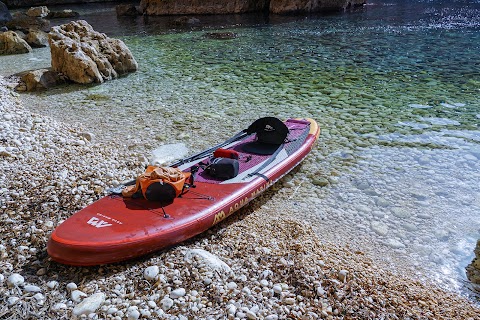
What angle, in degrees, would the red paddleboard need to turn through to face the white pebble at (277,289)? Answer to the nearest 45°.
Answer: approximately 90° to its left

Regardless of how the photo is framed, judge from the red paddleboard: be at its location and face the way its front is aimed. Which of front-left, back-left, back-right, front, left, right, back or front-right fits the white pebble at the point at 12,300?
front

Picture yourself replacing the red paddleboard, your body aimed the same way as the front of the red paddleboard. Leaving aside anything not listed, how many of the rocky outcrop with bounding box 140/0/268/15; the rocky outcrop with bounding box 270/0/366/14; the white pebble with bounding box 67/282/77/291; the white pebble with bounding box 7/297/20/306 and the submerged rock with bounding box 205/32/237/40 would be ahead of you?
2

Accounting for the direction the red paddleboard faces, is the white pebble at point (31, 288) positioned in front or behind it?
in front

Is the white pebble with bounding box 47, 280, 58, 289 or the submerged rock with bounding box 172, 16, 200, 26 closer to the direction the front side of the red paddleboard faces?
the white pebble

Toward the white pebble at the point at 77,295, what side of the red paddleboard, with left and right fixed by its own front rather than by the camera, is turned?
front

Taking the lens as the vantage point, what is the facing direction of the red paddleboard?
facing the viewer and to the left of the viewer

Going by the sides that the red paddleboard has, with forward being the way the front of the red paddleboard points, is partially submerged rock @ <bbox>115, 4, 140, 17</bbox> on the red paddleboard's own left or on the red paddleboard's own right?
on the red paddleboard's own right

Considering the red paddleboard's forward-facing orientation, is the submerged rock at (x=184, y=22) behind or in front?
behind

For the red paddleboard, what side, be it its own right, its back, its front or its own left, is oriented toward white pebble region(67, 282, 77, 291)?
front

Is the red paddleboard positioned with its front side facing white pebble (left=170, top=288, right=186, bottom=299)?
no

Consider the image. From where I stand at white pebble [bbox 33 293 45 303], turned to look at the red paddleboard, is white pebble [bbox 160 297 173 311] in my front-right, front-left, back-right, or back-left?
front-right

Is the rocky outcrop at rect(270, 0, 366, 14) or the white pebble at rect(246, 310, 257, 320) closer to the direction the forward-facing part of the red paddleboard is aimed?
the white pebble

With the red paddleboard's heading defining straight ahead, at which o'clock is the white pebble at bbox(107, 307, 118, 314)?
The white pebble is roughly at 11 o'clock from the red paddleboard.

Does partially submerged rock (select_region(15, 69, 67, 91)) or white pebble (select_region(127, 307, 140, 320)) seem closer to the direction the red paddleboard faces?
the white pebble

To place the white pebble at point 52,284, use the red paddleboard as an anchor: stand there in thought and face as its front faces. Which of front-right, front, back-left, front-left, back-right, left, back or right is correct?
front

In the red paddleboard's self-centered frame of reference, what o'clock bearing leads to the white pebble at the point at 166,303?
The white pebble is roughly at 10 o'clock from the red paddleboard.
